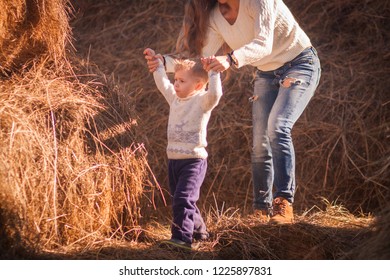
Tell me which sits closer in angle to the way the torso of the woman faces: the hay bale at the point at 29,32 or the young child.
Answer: the young child

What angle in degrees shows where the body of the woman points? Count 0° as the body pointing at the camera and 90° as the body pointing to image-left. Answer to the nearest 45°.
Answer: approximately 45°

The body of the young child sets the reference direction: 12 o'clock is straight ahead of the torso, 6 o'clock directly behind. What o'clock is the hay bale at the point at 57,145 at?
The hay bale is roughly at 2 o'clock from the young child.

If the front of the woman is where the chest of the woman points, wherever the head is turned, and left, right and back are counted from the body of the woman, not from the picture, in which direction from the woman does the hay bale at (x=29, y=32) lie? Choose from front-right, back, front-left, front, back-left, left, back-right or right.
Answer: front-right

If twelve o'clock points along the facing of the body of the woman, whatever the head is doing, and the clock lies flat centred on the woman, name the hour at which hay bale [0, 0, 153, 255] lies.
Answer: The hay bale is roughly at 1 o'clock from the woman.

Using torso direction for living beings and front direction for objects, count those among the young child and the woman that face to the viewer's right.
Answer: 0

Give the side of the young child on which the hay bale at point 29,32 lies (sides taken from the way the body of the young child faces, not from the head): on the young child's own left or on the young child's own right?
on the young child's own right

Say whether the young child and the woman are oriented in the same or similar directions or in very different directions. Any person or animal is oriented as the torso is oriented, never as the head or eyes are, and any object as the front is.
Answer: same or similar directions

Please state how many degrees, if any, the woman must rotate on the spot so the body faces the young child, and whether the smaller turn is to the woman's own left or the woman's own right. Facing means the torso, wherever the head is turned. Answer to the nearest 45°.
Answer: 0° — they already face them
